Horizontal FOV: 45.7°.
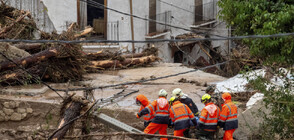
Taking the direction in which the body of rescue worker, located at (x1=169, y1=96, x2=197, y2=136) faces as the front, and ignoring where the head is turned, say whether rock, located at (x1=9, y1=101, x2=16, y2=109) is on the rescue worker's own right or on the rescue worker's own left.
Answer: on the rescue worker's own left

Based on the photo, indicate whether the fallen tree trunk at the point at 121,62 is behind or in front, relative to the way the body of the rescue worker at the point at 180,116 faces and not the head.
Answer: in front

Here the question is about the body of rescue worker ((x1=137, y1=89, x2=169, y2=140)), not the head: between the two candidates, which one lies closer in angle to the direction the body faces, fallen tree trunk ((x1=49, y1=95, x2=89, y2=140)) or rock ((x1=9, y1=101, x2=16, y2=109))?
the rock

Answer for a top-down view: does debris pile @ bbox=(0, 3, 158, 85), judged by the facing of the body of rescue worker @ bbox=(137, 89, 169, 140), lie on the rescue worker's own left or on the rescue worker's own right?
on the rescue worker's own left

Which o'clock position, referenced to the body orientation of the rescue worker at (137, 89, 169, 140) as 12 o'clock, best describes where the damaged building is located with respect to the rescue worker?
The damaged building is roughly at 12 o'clock from the rescue worker.

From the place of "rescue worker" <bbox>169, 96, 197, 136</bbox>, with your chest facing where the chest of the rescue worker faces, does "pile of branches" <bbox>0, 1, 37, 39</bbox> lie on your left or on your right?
on your left

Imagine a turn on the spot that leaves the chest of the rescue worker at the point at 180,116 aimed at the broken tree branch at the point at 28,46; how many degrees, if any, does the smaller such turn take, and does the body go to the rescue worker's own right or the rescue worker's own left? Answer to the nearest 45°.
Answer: approximately 45° to the rescue worker's own left

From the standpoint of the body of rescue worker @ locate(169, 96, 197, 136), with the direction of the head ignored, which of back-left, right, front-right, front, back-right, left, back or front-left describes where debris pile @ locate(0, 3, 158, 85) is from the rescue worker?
front-left

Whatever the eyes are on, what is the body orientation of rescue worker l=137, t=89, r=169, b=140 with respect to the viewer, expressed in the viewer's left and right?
facing away from the viewer

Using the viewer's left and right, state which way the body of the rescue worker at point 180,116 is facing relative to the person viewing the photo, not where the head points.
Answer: facing away from the viewer

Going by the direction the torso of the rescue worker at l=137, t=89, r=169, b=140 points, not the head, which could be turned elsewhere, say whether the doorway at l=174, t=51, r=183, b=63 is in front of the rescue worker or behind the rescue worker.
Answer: in front

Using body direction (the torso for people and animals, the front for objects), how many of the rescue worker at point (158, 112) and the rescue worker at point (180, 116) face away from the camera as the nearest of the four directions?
2

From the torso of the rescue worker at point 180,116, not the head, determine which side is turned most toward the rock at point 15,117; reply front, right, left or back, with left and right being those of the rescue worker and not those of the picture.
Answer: left
